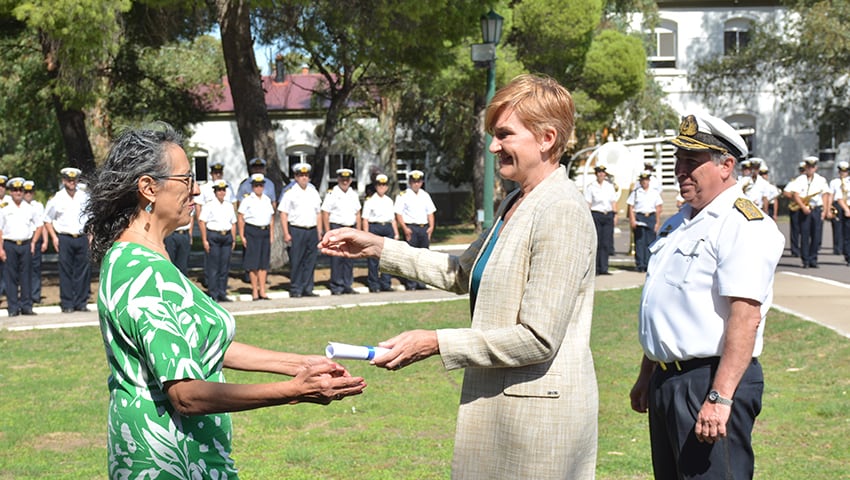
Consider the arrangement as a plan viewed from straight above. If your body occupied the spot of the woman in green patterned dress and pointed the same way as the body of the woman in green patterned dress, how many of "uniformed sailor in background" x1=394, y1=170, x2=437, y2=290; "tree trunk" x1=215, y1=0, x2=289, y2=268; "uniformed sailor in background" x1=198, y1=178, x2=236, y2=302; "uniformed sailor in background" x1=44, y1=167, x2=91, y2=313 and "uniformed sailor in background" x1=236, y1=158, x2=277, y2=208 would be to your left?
5

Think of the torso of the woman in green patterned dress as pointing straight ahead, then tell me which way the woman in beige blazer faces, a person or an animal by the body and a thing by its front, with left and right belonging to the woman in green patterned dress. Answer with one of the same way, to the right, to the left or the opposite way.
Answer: the opposite way

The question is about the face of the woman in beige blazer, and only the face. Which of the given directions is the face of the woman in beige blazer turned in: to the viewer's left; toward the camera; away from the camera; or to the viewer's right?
to the viewer's left

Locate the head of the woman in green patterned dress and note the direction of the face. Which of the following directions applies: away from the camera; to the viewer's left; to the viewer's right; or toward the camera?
to the viewer's right

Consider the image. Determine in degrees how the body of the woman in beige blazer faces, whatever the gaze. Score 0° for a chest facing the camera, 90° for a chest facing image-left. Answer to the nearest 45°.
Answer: approximately 90°

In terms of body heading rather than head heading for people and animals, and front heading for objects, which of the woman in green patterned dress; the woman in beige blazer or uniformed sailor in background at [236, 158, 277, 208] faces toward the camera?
the uniformed sailor in background

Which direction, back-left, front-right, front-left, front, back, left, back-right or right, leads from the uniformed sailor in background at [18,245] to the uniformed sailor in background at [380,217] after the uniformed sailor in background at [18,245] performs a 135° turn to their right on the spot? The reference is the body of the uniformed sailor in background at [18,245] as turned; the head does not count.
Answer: back-right

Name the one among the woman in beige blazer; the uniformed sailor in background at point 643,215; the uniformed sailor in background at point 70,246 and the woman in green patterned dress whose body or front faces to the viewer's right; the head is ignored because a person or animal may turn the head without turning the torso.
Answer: the woman in green patterned dress

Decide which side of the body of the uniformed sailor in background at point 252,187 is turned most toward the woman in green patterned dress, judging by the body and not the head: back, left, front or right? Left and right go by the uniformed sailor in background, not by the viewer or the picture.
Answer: front

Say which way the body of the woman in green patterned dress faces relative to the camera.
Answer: to the viewer's right

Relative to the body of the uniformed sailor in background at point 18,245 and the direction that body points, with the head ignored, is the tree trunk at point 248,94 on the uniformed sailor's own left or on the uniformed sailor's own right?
on the uniformed sailor's own left

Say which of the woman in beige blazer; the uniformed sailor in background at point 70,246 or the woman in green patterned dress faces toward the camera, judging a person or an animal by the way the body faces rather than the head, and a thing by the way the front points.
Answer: the uniformed sailor in background

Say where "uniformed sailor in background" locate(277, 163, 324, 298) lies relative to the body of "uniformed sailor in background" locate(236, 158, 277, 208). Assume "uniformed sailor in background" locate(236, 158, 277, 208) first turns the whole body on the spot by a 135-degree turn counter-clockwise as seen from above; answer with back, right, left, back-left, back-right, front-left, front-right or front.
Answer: right

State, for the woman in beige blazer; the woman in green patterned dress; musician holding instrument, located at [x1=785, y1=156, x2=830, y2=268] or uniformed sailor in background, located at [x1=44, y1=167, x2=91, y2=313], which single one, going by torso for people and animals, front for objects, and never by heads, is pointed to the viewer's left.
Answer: the woman in beige blazer

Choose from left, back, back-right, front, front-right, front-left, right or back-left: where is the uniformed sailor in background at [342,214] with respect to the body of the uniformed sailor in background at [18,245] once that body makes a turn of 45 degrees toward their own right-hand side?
back-left

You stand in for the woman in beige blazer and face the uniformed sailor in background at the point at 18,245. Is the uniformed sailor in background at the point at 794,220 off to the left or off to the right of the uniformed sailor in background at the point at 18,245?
right

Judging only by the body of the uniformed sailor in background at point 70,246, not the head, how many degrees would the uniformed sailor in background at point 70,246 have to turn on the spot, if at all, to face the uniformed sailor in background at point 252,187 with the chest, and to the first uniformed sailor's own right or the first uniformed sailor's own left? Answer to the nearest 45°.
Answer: approximately 135° to the first uniformed sailor's own left
